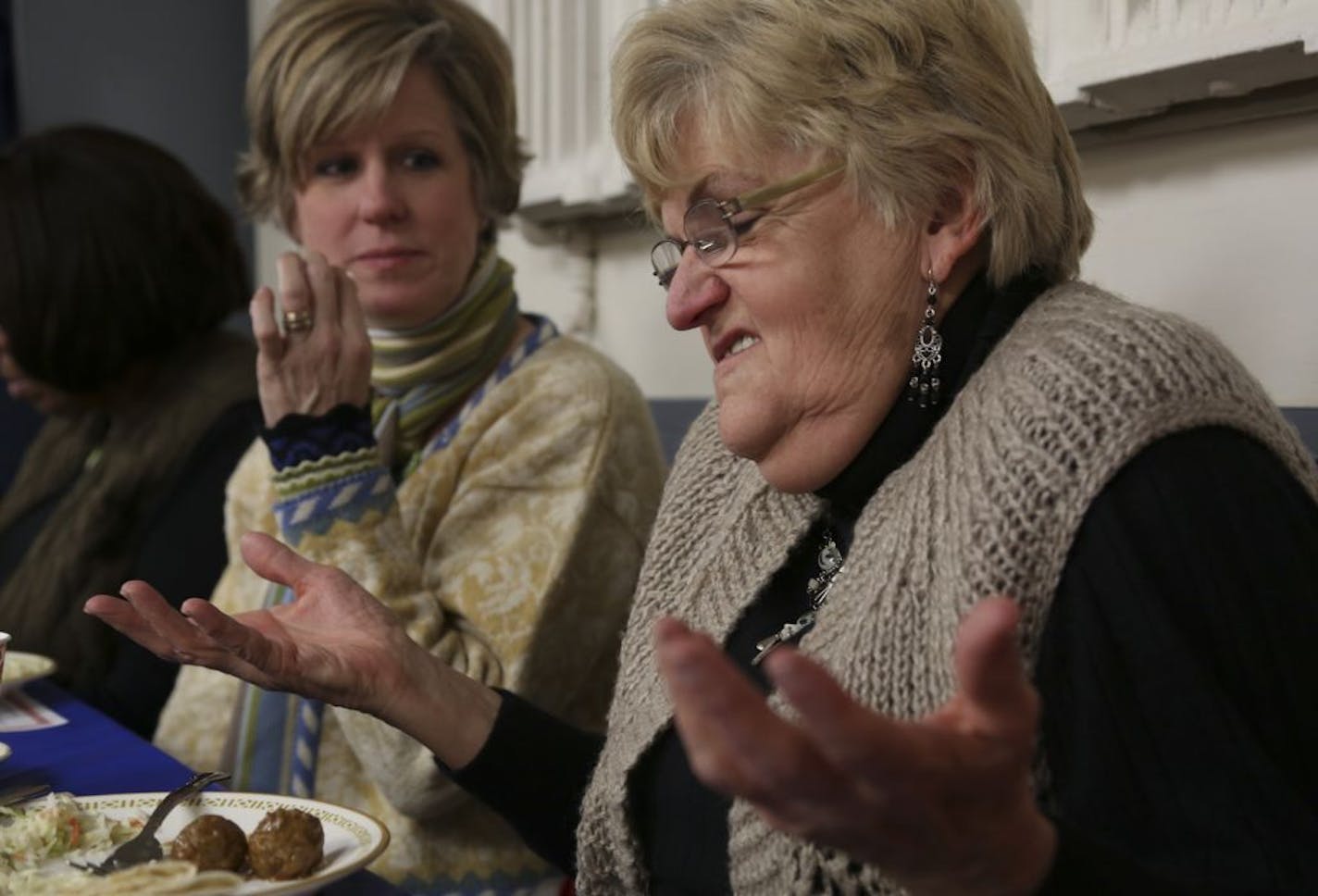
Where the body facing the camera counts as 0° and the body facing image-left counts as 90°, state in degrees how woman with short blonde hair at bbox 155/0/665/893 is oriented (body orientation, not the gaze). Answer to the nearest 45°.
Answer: approximately 45°

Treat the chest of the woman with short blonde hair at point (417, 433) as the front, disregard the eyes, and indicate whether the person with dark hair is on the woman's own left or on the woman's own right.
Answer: on the woman's own right

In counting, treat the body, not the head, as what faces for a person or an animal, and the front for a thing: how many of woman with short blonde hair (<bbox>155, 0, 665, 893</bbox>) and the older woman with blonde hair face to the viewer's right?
0
